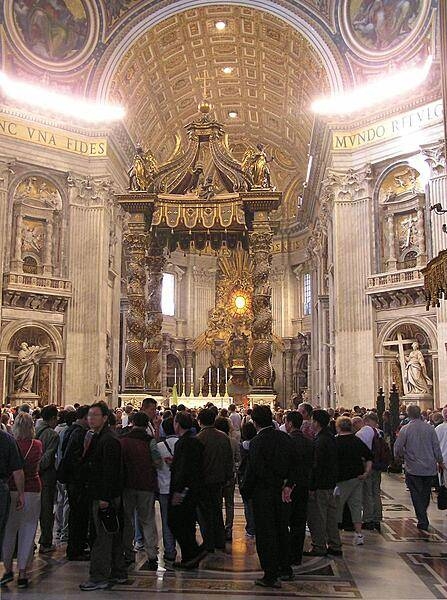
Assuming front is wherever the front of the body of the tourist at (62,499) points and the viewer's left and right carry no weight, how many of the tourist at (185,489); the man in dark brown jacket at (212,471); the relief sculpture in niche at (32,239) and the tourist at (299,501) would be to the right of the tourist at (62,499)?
3

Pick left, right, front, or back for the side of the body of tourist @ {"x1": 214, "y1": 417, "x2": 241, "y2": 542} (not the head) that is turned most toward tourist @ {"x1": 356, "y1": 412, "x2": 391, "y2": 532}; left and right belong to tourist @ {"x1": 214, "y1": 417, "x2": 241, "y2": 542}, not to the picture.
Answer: right

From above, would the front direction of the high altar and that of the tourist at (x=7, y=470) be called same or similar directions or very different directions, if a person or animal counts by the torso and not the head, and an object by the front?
very different directions

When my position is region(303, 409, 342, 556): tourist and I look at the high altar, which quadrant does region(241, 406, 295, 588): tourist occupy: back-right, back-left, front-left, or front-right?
back-left

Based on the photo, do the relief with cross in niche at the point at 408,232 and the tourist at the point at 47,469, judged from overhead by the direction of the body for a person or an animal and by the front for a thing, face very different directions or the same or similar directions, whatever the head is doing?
very different directions

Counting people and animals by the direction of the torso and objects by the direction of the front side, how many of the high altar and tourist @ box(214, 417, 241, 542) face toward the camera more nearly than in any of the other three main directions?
1

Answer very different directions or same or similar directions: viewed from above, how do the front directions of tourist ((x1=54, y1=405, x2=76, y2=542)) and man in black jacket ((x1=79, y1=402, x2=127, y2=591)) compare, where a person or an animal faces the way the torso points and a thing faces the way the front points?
very different directions

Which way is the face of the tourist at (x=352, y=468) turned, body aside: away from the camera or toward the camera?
away from the camera

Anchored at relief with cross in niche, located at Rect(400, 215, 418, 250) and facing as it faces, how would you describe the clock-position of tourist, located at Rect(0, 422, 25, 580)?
The tourist is roughly at 11 o'clock from the relief with cross in niche.

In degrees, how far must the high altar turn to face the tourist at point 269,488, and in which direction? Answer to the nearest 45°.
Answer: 0° — it already faces them
